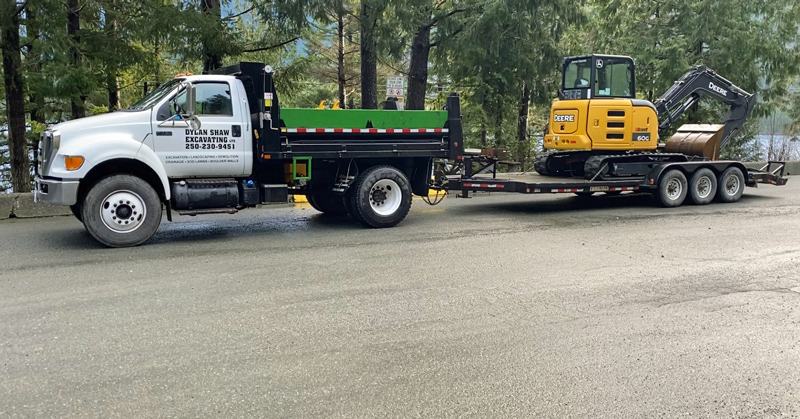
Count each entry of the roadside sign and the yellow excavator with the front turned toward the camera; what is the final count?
1

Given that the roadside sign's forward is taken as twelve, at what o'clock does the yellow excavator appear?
The yellow excavator is roughly at 9 o'clock from the roadside sign.

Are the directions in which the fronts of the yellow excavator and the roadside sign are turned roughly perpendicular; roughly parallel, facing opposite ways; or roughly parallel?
roughly perpendicular

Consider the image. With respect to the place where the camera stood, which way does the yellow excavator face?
facing away from the viewer and to the right of the viewer

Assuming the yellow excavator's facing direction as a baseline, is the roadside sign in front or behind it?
behind

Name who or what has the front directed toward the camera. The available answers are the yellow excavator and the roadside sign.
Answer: the roadside sign

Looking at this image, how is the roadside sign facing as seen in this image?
toward the camera
